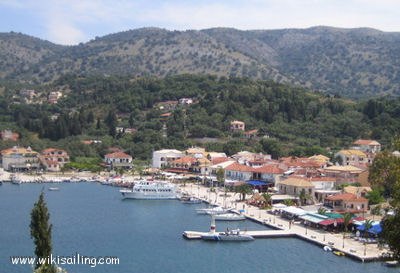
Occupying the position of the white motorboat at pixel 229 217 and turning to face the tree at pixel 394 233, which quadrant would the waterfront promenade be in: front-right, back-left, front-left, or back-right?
front-left

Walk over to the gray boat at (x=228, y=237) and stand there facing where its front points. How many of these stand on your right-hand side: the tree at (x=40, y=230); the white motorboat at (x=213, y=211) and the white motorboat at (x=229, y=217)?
2

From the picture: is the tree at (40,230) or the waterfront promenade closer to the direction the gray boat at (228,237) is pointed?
the tree

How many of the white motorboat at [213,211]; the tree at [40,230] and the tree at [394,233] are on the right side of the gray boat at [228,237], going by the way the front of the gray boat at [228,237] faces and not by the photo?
1

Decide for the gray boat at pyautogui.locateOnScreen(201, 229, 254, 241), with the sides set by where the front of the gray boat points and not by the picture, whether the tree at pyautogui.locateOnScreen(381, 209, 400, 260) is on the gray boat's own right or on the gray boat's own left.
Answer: on the gray boat's own left

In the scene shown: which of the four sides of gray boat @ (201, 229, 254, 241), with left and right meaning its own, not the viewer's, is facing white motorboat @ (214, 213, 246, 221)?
right

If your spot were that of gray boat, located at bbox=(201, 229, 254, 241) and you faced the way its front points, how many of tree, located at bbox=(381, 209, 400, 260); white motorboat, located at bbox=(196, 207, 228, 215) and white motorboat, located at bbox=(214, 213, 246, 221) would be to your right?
2

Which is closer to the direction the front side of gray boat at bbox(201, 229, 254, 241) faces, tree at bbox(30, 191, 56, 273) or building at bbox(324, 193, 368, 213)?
the tree

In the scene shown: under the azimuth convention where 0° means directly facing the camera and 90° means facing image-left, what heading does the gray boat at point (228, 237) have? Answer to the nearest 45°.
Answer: approximately 90°

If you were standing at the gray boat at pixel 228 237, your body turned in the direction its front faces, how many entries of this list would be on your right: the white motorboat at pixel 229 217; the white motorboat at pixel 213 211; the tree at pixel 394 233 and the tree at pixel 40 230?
2

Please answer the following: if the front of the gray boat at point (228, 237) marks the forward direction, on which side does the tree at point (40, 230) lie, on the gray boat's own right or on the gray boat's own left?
on the gray boat's own left

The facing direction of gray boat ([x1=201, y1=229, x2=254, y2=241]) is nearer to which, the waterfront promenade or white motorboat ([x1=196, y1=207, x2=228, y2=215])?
the white motorboat

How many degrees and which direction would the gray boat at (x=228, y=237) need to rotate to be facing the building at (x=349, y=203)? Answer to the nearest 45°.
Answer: approximately 135° to its right

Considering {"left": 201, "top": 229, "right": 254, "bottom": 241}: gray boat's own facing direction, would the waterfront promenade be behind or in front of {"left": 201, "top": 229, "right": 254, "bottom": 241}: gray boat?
behind

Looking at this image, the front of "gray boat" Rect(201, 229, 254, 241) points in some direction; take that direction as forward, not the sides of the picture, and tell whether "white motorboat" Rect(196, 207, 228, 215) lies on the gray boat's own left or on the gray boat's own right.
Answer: on the gray boat's own right
